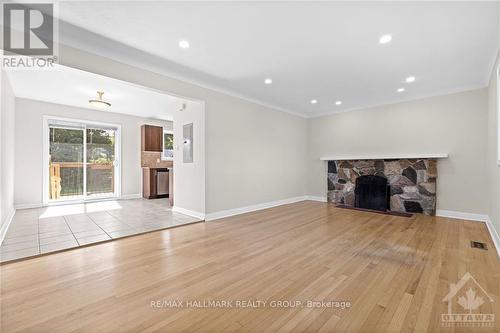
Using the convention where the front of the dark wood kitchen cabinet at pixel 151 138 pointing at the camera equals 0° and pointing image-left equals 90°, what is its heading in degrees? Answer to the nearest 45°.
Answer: approximately 315°

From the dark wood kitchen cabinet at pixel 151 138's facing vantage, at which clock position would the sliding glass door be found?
The sliding glass door is roughly at 4 o'clock from the dark wood kitchen cabinet.

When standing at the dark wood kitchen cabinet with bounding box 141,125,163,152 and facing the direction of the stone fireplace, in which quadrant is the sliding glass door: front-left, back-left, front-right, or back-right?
back-right

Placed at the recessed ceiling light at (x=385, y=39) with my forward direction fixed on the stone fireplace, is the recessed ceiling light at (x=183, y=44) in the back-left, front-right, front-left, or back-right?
back-left

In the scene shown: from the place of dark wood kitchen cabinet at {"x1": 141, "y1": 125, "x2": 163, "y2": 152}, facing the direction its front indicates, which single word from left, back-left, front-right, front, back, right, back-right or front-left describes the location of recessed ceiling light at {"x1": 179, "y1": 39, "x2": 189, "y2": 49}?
front-right

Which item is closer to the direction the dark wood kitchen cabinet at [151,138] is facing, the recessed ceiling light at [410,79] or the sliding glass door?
the recessed ceiling light

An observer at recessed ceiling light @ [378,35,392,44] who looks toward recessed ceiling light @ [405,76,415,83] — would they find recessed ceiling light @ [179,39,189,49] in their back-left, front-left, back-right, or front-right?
back-left

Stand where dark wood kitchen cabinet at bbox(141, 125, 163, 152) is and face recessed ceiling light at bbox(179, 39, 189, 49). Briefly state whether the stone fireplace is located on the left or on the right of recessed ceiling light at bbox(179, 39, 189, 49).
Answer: left

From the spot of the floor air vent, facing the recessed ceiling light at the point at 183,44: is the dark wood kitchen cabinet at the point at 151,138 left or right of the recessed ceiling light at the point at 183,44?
right

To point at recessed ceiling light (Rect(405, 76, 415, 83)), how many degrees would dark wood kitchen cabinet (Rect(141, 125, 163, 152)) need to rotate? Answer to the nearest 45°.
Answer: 0° — it already faces it
